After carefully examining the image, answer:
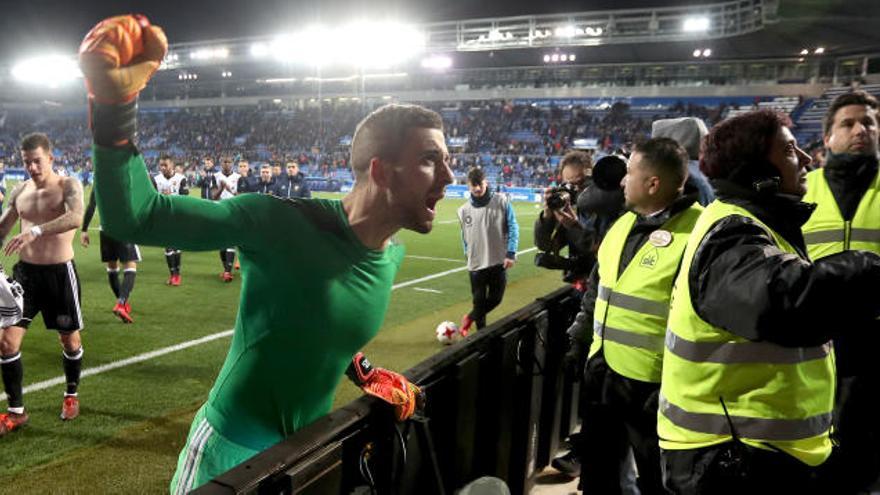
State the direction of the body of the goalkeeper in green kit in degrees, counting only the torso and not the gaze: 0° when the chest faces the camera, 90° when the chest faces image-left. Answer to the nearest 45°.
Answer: approximately 315°

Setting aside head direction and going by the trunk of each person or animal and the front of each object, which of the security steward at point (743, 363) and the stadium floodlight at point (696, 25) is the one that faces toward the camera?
the stadium floodlight

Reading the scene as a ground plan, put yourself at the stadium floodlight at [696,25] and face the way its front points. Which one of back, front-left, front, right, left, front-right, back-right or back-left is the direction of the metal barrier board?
front

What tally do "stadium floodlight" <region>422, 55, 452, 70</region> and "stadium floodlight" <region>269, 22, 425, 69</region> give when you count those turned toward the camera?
2

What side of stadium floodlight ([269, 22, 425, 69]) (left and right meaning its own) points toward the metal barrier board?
front

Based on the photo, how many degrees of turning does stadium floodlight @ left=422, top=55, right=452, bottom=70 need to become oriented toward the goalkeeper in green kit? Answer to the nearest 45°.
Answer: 0° — it already faces them

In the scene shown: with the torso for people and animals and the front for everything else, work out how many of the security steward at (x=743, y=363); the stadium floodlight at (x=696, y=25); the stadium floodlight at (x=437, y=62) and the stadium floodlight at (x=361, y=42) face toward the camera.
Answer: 3

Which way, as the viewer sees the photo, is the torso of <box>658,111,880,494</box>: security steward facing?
to the viewer's right

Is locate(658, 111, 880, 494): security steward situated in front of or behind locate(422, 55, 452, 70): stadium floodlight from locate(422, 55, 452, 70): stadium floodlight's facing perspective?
in front

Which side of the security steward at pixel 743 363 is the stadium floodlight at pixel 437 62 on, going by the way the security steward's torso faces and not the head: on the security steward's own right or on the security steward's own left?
on the security steward's own left

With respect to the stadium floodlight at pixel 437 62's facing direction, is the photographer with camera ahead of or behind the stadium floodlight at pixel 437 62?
ahead

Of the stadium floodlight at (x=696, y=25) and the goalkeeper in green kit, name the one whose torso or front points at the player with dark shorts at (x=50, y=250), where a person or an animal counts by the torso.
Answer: the stadium floodlight

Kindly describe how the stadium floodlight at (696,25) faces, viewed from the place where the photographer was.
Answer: facing the viewer

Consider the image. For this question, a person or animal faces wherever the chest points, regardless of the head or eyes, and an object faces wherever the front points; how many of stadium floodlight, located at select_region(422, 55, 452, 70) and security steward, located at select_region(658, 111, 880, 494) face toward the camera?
1

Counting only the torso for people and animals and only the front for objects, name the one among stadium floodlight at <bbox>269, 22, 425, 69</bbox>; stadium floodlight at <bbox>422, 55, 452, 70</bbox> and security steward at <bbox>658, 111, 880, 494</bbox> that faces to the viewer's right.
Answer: the security steward

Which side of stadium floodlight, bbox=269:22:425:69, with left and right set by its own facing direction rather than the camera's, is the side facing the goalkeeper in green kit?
front
